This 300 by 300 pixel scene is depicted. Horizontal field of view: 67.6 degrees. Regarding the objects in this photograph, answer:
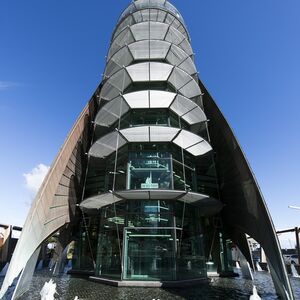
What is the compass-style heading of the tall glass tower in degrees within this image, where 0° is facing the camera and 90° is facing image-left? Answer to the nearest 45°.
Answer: approximately 0°

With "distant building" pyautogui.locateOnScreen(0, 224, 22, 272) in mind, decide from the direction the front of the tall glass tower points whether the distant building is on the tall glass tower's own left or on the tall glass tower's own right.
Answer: on the tall glass tower's own right
